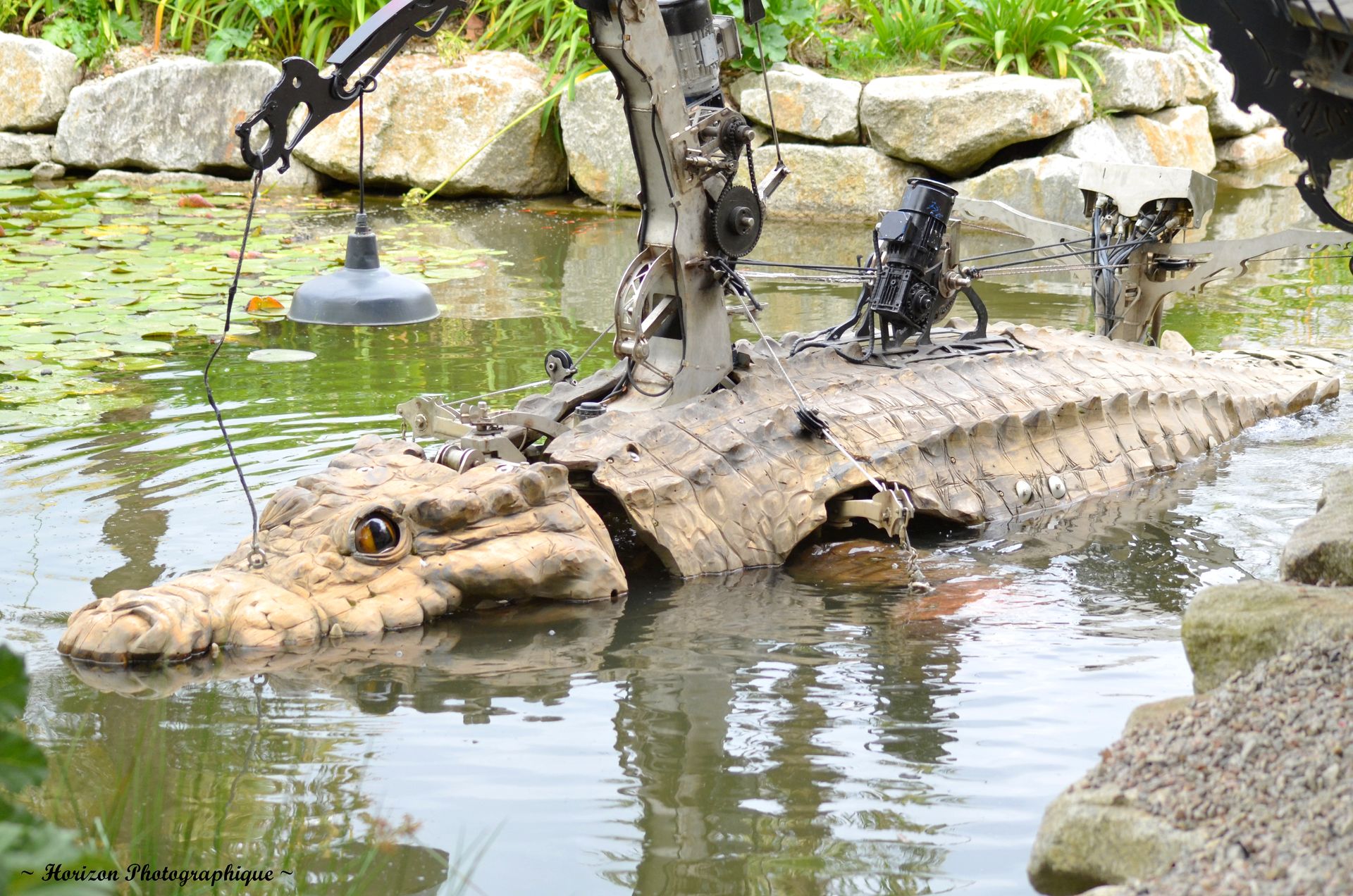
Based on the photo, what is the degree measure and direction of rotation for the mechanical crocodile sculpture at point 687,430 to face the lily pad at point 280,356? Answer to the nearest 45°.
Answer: approximately 90° to its right

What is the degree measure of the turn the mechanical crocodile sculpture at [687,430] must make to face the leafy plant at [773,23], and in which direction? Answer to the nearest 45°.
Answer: approximately 135° to its right

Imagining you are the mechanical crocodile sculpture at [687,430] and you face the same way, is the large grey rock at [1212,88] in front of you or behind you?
behind

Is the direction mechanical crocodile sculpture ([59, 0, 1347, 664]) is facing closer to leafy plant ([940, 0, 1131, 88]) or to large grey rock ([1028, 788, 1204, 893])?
the large grey rock

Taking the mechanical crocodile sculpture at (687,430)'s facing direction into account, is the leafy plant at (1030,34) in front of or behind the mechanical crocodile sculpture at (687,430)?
behind

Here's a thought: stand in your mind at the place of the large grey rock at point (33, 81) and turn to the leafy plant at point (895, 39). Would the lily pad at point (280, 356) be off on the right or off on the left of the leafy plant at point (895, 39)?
right

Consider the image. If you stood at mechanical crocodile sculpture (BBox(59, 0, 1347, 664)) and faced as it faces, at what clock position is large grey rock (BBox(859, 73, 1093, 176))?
The large grey rock is roughly at 5 o'clock from the mechanical crocodile sculpture.

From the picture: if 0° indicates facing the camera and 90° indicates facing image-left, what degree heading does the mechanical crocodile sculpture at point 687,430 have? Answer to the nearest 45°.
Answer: approximately 45°

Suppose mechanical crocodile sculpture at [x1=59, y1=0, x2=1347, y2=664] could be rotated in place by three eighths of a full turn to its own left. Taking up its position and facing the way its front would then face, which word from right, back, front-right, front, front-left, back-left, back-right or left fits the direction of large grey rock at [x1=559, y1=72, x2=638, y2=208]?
left

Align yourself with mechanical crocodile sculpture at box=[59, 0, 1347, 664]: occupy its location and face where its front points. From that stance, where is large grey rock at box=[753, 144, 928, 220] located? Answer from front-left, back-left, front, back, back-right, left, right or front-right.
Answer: back-right

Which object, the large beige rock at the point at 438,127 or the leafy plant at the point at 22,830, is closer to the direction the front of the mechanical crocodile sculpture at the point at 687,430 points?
the leafy plant

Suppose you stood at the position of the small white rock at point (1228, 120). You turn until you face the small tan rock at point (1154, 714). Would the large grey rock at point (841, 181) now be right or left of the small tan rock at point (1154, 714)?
right

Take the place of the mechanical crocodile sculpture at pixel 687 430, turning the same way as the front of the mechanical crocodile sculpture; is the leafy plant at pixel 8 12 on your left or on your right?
on your right
